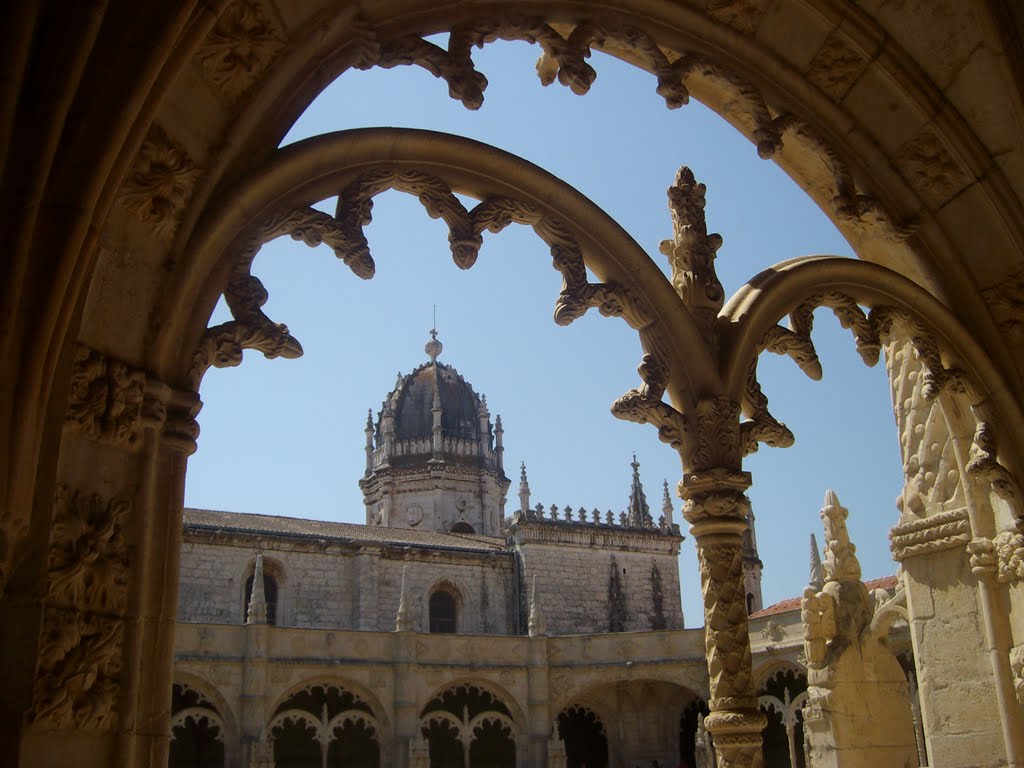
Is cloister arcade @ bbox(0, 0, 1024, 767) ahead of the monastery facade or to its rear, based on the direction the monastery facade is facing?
ahead

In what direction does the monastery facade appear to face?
toward the camera
